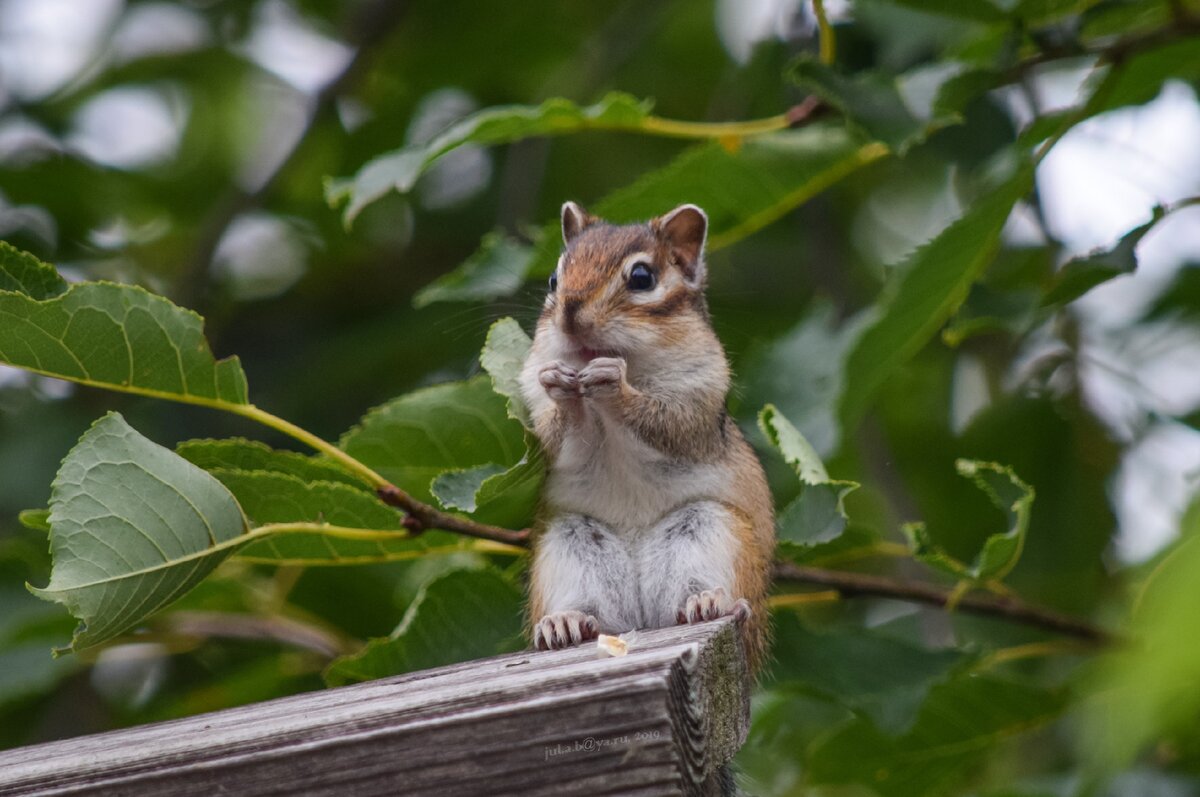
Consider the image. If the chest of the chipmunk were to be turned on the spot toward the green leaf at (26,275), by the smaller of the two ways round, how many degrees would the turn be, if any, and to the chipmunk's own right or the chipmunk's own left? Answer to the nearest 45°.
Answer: approximately 45° to the chipmunk's own right

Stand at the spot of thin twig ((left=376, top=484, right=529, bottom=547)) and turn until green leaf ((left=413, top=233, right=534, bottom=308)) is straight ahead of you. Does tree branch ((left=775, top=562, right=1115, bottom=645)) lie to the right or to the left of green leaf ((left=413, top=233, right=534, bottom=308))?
right

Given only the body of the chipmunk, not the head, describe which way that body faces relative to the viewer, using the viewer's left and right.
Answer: facing the viewer and to the left of the viewer

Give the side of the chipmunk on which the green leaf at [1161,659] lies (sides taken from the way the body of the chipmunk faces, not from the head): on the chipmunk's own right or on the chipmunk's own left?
on the chipmunk's own left

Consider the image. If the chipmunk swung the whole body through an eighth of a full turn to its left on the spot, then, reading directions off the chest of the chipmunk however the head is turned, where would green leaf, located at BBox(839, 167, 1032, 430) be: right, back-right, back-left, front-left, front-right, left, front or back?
left

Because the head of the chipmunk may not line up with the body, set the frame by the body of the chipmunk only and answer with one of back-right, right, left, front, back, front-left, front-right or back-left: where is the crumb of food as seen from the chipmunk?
front-left

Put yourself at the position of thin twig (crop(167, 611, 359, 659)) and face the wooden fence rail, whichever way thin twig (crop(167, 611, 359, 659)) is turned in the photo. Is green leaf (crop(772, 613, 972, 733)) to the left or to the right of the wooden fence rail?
left
